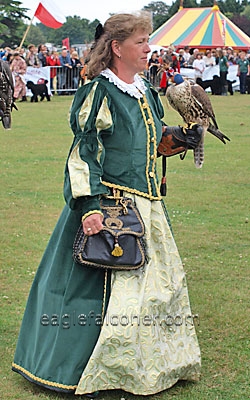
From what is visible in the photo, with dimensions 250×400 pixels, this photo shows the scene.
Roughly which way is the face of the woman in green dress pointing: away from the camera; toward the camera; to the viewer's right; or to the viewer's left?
to the viewer's right

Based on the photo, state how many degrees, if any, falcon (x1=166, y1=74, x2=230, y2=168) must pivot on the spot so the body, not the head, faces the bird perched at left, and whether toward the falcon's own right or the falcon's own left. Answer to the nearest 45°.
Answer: approximately 45° to the falcon's own right

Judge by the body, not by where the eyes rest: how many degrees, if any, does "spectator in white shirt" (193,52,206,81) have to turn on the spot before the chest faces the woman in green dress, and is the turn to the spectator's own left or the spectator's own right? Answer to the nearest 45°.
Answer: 0° — they already face them

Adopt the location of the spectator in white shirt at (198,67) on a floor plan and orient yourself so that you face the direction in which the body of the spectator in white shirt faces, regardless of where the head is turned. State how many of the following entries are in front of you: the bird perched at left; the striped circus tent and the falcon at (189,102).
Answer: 2

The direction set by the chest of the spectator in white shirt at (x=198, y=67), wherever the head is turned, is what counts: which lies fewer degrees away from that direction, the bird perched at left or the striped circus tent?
the bird perched at left

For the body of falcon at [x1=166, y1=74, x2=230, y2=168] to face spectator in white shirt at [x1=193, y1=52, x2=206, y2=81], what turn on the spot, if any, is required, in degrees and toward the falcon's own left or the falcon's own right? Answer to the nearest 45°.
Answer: approximately 135° to the falcon's own right

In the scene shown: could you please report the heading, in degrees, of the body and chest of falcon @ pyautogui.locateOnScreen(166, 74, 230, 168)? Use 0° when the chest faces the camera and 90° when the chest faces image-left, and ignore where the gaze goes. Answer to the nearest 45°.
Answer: approximately 45°

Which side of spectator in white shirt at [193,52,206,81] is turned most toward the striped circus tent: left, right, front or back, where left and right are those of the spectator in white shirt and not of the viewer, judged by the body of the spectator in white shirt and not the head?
back

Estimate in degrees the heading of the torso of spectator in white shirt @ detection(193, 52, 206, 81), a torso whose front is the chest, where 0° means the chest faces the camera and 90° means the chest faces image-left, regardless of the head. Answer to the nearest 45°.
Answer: approximately 0°
